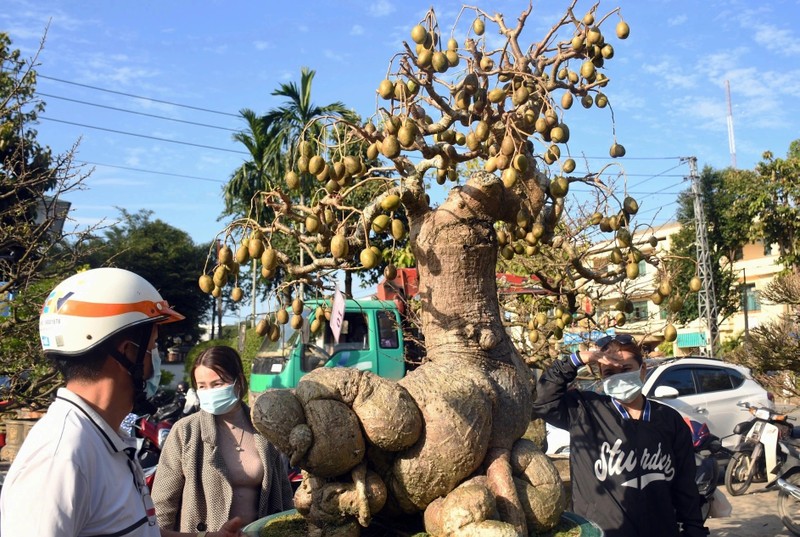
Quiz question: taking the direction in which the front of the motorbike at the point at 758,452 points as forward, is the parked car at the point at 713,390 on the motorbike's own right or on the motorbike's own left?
on the motorbike's own right

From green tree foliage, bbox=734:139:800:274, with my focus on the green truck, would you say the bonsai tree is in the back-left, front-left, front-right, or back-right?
front-left

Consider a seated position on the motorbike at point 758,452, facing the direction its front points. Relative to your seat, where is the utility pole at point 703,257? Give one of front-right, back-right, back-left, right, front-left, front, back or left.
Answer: back-right

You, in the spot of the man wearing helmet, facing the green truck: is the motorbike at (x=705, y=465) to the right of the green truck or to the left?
right

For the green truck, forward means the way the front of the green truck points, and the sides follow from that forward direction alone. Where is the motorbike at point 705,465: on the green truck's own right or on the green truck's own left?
on the green truck's own left

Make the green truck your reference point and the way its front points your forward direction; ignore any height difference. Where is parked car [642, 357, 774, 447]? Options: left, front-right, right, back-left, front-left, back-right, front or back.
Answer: back-left

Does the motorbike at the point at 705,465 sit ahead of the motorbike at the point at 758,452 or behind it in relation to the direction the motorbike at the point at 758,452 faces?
ahead

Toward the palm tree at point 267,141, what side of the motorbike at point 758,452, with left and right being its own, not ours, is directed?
right

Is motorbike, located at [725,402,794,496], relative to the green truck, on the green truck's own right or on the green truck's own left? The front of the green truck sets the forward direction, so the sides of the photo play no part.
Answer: on the green truck's own left

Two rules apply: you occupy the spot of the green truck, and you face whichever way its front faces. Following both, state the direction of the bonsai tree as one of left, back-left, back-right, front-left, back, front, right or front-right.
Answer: front-left

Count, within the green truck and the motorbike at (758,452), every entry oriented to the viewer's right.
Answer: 0

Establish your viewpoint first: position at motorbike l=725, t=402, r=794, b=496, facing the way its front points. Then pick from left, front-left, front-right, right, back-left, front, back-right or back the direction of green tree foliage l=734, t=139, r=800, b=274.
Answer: back-right

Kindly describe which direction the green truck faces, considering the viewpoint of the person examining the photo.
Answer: facing the viewer and to the left of the viewer

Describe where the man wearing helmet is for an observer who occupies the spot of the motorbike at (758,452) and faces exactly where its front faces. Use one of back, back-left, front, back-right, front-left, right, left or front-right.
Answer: front-left
